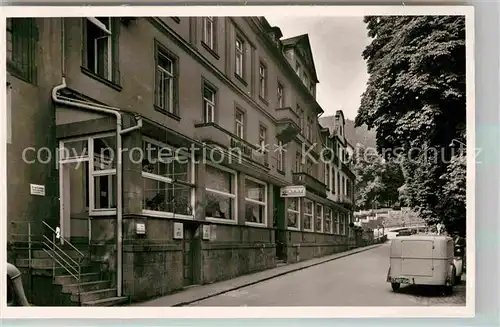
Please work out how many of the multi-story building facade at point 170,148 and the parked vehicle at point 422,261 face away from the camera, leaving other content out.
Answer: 1

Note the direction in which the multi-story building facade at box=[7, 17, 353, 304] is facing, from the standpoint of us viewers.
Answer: facing the viewer and to the right of the viewer

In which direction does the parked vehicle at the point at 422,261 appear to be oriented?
away from the camera

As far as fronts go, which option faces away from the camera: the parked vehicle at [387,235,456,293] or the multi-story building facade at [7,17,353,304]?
the parked vehicle
